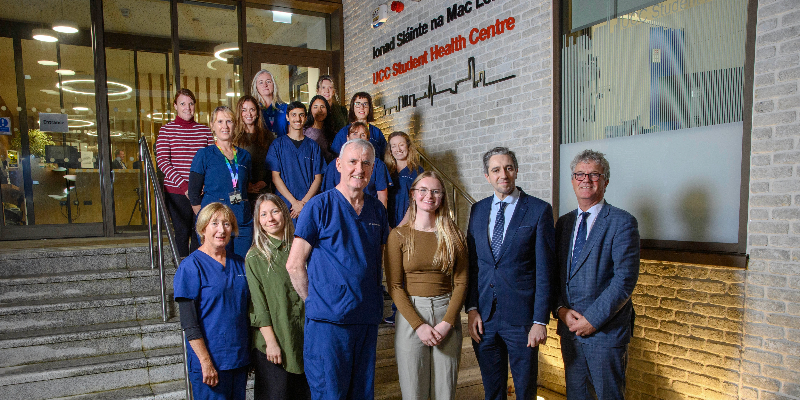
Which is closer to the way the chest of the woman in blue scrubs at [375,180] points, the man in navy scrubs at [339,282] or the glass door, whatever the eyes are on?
the man in navy scrubs

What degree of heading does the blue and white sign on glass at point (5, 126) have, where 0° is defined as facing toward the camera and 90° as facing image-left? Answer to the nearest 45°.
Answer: approximately 0°

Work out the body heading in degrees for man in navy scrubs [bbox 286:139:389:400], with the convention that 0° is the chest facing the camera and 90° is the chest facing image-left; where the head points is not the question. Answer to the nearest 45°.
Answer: approximately 315°

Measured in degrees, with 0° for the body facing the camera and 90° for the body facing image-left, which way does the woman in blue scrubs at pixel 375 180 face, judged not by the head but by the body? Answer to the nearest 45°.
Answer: approximately 0°

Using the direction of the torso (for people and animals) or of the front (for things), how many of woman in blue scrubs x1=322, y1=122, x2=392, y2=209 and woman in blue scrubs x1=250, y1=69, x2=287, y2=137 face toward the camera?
2

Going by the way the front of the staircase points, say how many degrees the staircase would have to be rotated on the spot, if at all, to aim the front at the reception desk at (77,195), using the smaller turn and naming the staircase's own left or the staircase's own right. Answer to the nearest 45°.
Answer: approximately 180°

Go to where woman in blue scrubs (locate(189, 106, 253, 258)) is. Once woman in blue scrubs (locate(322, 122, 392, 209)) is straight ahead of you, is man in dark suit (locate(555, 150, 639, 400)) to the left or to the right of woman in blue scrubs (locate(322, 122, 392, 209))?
right

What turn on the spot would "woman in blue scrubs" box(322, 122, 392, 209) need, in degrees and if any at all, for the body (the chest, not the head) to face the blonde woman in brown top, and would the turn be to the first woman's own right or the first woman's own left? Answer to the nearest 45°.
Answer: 0° — they already face them
